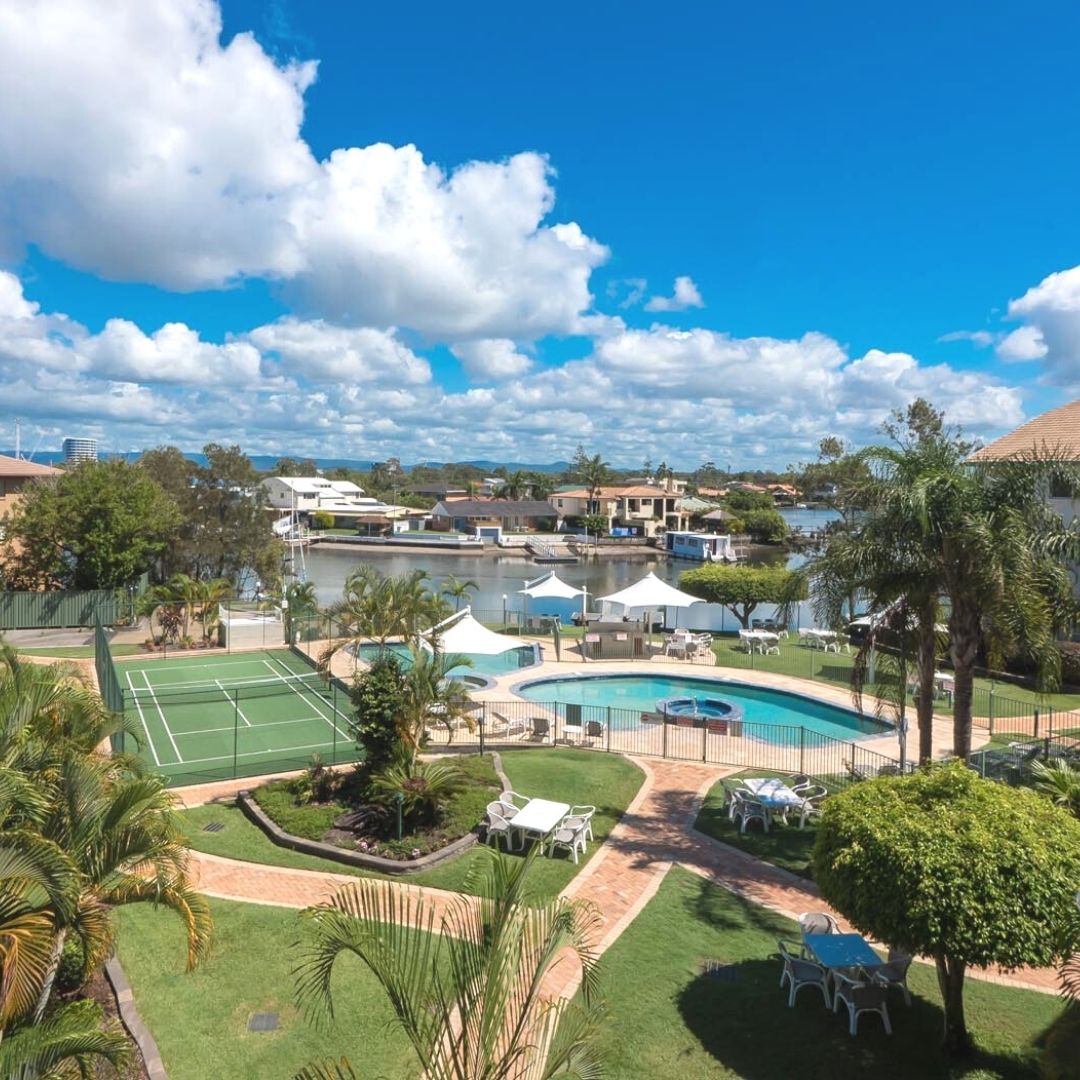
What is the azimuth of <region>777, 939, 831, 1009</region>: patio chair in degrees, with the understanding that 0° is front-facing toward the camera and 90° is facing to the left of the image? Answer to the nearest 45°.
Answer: approximately 270°

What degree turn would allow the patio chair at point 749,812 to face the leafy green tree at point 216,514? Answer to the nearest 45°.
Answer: approximately 90° to its left

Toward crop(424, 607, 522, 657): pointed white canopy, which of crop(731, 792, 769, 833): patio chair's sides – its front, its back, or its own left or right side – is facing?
left

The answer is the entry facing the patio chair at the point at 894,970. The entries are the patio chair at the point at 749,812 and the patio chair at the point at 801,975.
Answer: the patio chair at the point at 801,975

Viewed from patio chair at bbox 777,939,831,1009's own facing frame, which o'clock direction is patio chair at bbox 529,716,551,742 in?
patio chair at bbox 529,716,551,742 is roughly at 8 o'clock from patio chair at bbox 777,939,831,1009.

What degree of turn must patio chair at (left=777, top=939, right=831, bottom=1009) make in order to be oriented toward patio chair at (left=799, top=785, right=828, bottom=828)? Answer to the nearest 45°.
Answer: approximately 90° to its left

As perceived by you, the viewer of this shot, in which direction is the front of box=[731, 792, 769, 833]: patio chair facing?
facing away from the viewer and to the right of the viewer

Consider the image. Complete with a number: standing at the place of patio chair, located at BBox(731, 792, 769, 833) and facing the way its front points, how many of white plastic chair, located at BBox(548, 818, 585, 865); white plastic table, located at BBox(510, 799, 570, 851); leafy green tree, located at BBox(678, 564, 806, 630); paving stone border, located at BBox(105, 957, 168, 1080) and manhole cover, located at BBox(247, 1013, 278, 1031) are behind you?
4

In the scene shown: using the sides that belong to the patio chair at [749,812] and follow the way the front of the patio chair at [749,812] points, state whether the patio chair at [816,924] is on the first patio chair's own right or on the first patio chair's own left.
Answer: on the first patio chair's own right

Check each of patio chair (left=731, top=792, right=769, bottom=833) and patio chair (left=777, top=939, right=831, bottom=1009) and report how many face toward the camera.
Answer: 0

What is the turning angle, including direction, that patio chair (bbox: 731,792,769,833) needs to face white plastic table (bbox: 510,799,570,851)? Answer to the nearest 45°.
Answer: approximately 180°

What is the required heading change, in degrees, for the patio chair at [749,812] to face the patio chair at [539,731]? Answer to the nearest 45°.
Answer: approximately 90° to its left
